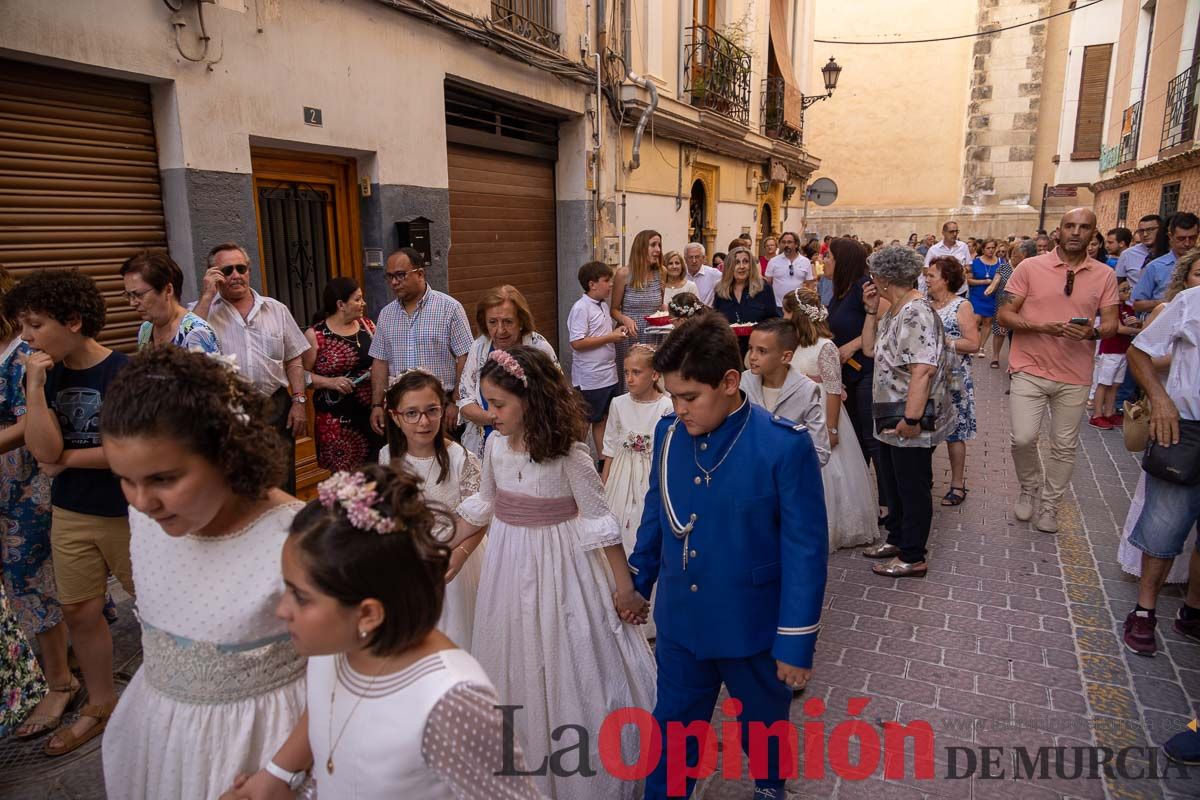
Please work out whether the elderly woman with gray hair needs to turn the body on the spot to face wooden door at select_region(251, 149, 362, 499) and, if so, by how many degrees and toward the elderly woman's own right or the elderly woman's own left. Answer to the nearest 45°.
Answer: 0° — they already face it

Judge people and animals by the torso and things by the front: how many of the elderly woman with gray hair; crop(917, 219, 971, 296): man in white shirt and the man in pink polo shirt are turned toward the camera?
2

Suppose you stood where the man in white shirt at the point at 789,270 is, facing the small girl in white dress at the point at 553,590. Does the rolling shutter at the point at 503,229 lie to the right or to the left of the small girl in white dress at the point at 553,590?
right

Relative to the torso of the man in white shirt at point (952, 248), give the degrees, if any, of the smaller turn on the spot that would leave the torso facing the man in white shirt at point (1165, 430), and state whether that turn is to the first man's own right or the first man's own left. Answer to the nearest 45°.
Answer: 0° — they already face them

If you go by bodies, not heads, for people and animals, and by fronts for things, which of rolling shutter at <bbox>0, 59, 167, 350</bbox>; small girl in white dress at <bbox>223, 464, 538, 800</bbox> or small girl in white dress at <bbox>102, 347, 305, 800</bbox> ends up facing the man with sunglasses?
the rolling shutter

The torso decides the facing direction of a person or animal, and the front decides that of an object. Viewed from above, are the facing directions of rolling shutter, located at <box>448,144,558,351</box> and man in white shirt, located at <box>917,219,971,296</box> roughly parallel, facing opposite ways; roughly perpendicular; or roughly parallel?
roughly perpendicular

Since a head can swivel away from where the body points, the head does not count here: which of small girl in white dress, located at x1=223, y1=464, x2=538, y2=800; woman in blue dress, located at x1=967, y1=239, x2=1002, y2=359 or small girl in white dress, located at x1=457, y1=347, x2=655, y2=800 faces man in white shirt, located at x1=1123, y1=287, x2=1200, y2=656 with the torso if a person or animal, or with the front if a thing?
the woman in blue dress

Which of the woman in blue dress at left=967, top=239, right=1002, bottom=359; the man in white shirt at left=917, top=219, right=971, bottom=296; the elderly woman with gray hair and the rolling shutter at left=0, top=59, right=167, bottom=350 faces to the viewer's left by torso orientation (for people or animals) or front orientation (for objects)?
the elderly woman with gray hair

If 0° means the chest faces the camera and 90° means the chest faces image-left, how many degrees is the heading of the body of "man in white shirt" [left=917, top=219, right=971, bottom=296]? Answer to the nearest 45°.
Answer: approximately 0°

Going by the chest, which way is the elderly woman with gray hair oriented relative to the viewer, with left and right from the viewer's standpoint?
facing to the left of the viewer
